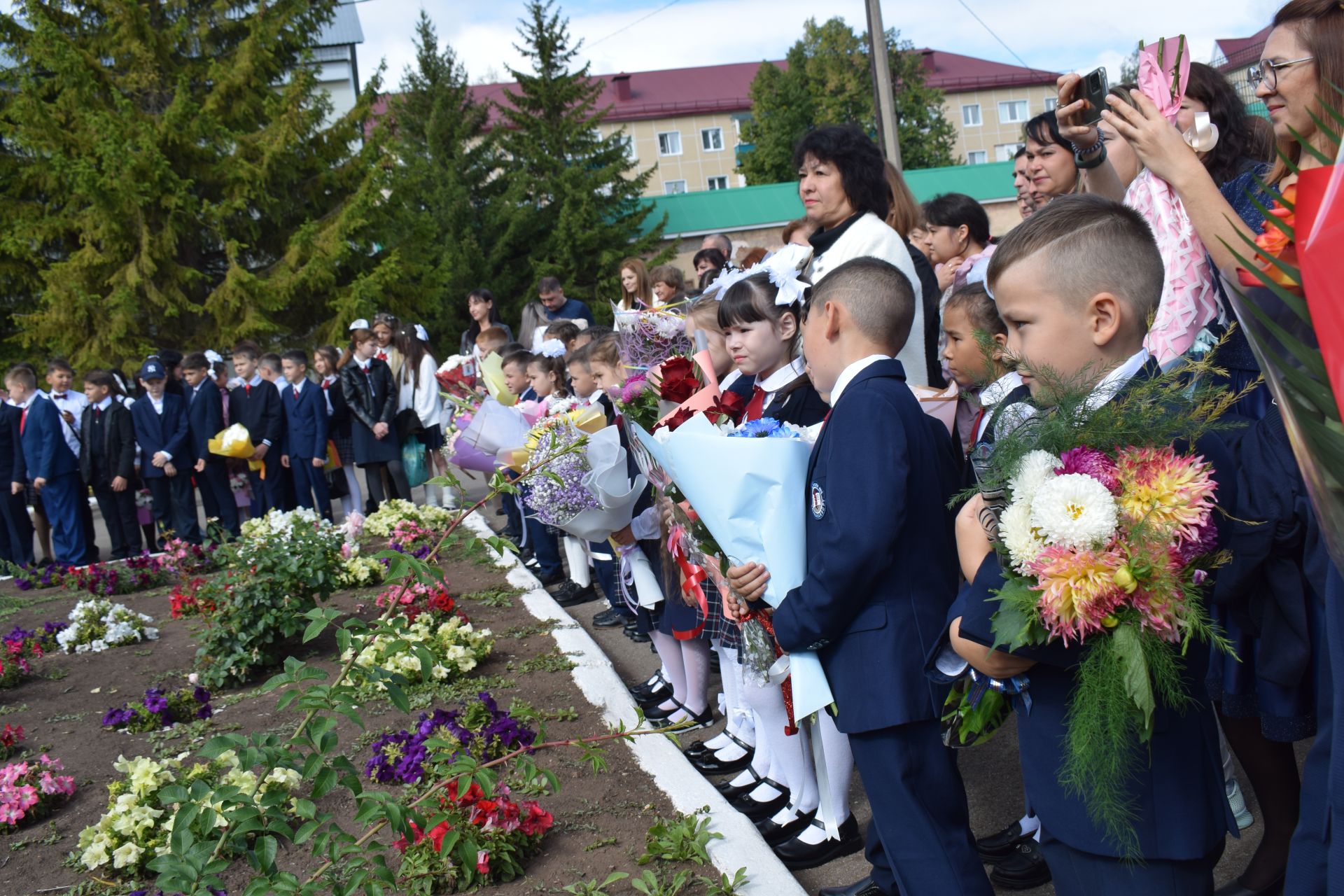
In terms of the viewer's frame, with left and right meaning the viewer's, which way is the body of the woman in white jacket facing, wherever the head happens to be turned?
facing the viewer and to the left of the viewer

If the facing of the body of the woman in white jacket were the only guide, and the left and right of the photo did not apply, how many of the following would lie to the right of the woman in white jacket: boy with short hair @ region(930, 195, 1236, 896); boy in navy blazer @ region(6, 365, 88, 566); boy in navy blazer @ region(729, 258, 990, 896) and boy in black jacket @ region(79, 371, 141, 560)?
2

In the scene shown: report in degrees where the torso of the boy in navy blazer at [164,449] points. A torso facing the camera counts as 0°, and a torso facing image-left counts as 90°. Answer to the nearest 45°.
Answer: approximately 0°

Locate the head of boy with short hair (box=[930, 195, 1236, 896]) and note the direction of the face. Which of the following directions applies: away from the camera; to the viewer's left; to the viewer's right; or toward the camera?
to the viewer's left

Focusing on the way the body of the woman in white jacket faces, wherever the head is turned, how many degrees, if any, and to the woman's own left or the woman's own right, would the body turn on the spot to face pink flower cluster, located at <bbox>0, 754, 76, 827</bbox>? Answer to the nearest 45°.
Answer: approximately 45° to the woman's own right

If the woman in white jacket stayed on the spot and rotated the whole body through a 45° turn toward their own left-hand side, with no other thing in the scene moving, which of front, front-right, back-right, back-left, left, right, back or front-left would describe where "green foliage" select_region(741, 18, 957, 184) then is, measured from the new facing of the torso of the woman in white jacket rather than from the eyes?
back

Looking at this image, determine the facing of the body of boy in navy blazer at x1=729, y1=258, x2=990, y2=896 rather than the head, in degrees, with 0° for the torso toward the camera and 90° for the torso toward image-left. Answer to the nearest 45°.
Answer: approximately 90°

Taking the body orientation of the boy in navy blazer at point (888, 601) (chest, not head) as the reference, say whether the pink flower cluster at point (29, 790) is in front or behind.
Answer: in front

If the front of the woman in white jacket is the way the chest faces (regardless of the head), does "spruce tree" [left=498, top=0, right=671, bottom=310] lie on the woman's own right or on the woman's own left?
on the woman's own right

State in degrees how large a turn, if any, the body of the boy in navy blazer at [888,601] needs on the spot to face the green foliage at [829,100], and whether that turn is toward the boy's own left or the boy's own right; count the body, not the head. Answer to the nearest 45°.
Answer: approximately 90° to the boy's own right

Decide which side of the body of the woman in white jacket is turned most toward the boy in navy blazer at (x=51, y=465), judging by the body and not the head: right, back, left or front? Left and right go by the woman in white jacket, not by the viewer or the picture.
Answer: right

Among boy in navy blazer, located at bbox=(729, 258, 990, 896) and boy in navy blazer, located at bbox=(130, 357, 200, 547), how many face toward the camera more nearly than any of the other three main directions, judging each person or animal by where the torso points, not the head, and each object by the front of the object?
1
